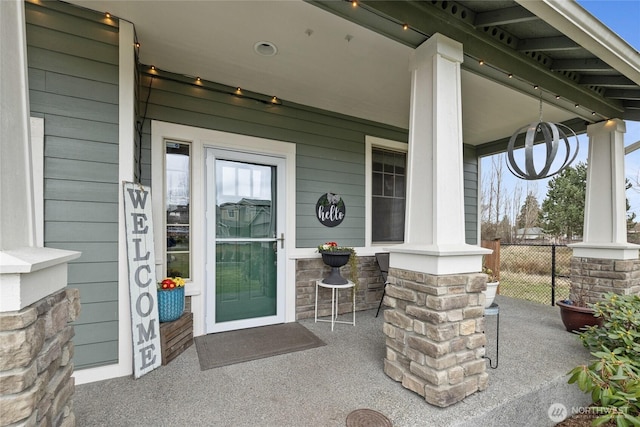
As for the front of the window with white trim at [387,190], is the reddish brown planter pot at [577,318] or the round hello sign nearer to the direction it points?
the reddish brown planter pot

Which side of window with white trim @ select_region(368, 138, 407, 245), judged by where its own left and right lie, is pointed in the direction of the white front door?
right

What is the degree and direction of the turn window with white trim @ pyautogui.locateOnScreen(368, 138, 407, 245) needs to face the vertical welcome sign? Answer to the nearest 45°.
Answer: approximately 90° to its right

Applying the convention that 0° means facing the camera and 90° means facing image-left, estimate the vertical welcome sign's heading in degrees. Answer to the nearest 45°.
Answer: approximately 315°

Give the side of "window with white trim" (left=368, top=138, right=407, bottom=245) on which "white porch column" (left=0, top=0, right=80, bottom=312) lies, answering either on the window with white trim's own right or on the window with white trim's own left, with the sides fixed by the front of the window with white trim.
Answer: on the window with white trim's own right

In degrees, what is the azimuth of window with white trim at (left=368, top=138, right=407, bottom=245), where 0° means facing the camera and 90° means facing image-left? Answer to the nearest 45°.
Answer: approximately 315°

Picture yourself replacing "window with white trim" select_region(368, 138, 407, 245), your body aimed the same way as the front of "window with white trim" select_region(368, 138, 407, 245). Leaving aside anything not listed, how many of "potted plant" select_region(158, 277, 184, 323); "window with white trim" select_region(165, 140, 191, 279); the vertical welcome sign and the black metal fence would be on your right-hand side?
3

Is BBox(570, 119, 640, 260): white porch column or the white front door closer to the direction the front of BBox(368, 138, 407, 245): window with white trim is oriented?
the white porch column

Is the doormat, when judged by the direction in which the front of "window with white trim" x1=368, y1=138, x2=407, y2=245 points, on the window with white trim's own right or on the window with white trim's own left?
on the window with white trim's own right

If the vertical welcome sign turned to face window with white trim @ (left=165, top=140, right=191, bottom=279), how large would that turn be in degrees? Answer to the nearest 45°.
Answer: approximately 90° to its left

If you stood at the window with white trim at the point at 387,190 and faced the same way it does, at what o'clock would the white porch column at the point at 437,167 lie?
The white porch column is roughly at 1 o'clock from the window with white trim.
